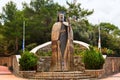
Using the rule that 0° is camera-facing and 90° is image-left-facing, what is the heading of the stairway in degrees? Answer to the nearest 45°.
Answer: approximately 0°

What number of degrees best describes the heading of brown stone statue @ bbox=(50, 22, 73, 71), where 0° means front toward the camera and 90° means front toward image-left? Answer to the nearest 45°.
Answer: approximately 0°

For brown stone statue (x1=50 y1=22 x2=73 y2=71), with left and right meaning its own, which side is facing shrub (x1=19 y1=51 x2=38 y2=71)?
right
